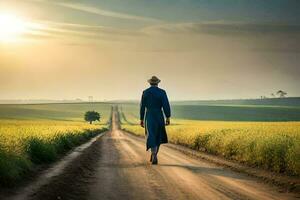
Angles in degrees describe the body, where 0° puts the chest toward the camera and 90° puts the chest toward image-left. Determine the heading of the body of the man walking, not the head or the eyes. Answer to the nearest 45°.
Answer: approximately 180°
